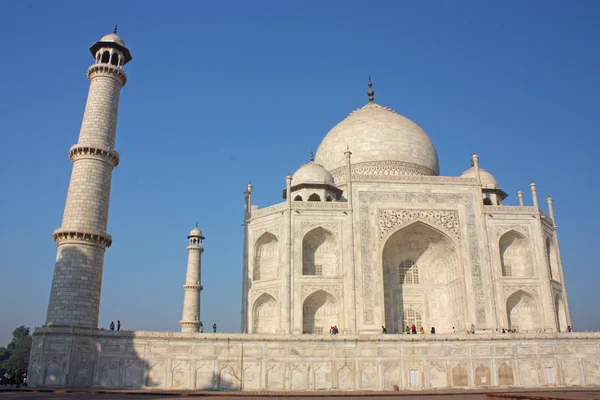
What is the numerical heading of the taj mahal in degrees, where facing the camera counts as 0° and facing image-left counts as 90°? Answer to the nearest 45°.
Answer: approximately 0°

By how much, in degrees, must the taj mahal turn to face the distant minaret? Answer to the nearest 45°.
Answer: approximately 135° to its right
